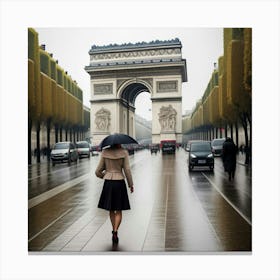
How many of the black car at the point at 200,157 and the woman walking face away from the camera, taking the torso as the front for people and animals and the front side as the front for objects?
1

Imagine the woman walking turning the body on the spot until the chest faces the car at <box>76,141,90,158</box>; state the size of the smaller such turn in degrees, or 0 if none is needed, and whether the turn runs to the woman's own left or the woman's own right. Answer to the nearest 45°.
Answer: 0° — they already face it

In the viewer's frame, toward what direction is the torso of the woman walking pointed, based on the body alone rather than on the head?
away from the camera

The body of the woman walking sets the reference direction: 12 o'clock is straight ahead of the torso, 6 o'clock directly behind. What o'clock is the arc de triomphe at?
The arc de triomphe is roughly at 12 o'clock from the woman walking.

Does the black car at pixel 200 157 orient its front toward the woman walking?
yes

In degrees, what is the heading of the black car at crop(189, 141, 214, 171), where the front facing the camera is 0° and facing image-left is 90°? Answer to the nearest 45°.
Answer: approximately 0°

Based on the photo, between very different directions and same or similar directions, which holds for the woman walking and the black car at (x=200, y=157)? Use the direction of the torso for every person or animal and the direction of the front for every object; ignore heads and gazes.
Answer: very different directions

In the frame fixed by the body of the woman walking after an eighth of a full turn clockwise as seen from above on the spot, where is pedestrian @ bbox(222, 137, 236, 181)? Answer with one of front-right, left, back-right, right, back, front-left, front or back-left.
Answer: front
